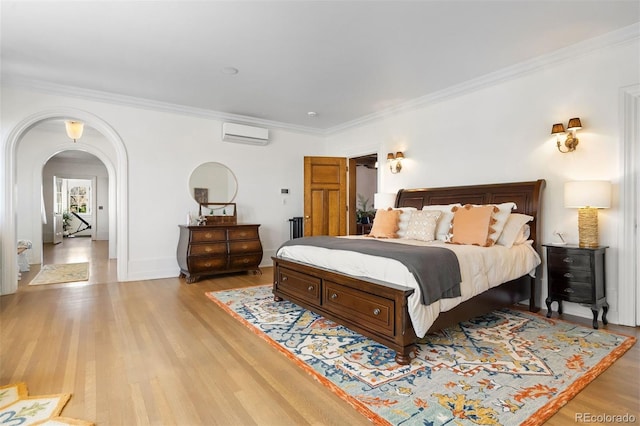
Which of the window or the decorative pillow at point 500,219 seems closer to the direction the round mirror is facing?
the decorative pillow

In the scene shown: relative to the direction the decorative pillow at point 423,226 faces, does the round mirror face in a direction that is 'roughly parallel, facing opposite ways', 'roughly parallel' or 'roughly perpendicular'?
roughly perpendicular

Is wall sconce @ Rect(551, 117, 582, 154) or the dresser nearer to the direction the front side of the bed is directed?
the dresser

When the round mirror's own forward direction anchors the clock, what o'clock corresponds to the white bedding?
The white bedding is roughly at 11 o'clock from the round mirror.

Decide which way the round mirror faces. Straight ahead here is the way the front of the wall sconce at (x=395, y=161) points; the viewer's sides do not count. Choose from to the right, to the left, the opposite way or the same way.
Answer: to the left

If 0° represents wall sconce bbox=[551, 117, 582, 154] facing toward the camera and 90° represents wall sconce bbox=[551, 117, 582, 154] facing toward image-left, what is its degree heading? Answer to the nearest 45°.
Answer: approximately 45°

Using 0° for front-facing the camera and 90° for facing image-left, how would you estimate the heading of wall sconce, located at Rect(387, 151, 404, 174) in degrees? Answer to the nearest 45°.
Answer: approximately 45°

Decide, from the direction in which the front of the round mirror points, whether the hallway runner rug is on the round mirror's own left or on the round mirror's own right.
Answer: on the round mirror's own right

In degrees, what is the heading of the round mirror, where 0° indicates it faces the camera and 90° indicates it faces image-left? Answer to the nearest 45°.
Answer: approximately 0°

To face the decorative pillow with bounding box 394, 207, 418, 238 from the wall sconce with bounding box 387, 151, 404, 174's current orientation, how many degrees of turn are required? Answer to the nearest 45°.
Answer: approximately 45° to its left

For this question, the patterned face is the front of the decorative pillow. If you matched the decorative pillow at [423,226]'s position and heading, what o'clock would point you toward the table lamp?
The table lamp is roughly at 8 o'clock from the decorative pillow.
